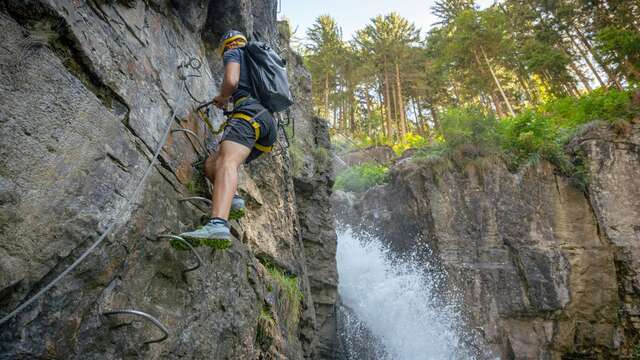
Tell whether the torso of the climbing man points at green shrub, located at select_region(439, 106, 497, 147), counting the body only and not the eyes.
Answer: no

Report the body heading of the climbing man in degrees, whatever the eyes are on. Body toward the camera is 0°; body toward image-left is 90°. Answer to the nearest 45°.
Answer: approximately 90°

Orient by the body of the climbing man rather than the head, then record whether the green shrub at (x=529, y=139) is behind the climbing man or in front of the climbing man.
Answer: behind

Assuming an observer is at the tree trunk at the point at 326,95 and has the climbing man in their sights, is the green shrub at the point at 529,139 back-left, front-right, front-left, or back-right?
front-left

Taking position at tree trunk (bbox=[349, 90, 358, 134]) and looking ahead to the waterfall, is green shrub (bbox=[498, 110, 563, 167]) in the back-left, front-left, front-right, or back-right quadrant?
front-left

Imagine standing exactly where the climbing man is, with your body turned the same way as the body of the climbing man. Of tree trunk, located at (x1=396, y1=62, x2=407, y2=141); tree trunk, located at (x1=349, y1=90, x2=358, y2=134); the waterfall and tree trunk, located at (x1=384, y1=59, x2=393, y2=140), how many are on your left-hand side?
0

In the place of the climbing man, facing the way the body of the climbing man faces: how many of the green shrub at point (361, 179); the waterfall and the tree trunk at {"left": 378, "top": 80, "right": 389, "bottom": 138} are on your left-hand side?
0

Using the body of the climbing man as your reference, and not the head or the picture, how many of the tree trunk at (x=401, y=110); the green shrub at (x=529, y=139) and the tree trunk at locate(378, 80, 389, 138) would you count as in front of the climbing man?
0
